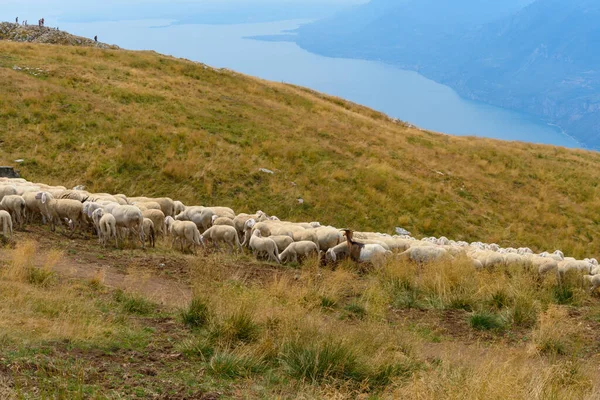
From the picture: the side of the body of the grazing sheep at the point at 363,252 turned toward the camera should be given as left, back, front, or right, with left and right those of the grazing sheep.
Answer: left

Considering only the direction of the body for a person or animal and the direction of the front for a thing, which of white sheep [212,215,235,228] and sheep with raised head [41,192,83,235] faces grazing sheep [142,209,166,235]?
the white sheep

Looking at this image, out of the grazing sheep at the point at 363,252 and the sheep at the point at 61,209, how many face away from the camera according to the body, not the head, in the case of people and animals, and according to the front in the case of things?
0

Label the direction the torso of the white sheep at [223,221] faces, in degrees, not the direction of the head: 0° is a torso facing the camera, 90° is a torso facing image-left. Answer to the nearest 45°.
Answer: approximately 90°

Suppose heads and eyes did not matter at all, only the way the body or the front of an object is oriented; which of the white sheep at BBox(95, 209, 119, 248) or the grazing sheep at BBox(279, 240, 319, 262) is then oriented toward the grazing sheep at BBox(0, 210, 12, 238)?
the grazing sheep at BBox(279, 240, 319, 262)

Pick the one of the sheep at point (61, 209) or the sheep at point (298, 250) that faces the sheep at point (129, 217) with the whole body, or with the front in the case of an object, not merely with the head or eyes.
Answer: the sheep at point (298, 250)

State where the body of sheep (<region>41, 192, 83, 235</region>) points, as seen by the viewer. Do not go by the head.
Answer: to the viewer's left

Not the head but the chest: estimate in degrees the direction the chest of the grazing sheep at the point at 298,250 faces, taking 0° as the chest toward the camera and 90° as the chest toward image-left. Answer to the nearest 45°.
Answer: approximately 90°

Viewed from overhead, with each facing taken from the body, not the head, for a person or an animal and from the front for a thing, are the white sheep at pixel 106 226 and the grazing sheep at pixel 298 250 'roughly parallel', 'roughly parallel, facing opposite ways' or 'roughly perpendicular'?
roughly perpendicular

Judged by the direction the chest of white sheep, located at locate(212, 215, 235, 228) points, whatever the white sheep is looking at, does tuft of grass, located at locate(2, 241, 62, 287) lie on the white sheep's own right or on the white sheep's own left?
on the white sheep's own left

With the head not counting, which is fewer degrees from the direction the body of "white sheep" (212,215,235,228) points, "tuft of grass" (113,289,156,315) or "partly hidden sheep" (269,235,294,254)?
the tuft of grass
